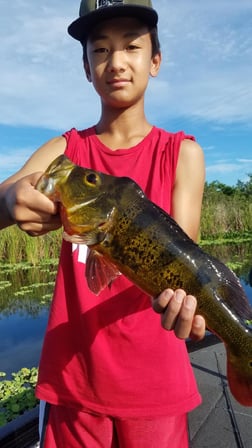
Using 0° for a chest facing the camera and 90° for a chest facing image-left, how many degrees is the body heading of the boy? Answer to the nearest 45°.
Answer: approximately 0°
